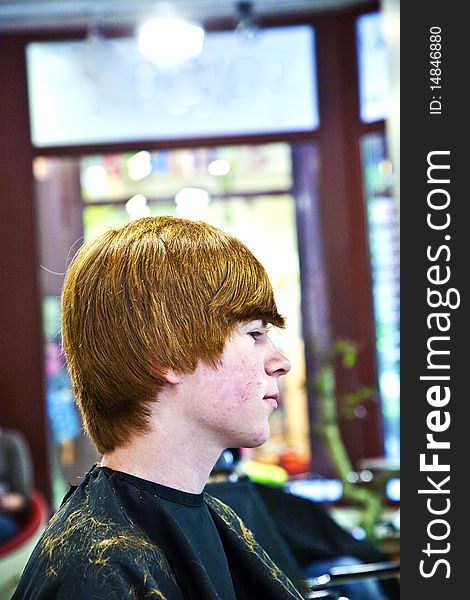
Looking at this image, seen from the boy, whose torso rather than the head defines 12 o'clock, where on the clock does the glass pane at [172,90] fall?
The glass pane is roughly at 9 o'clock from the boy.

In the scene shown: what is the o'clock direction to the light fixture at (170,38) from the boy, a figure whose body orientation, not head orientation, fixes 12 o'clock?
The light fixture is roughly at 9 o'clock from the boy.

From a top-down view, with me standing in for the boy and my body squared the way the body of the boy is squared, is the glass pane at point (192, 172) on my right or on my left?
on my left

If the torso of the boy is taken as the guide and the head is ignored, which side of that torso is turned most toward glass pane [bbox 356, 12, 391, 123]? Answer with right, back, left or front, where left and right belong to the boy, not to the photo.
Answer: left

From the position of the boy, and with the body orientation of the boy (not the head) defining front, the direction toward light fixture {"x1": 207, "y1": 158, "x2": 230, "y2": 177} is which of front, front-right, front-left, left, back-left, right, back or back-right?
left

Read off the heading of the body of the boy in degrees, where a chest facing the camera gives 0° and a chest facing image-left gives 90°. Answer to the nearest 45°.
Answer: approximately 270°

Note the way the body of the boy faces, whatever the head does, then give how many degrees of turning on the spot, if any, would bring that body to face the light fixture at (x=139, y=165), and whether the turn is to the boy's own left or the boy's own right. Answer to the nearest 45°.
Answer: approximately 90° to the boy's own left

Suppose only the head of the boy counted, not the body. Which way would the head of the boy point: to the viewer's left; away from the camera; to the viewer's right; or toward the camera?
to the viewer's right

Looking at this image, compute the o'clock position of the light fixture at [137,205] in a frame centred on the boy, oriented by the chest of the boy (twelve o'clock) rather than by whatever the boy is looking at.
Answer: The light fixture is roughly at 9 o'clock from the boy.

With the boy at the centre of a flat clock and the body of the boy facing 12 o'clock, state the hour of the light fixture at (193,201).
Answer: The light fixture is roughly at 9 o'clock from the boy.
